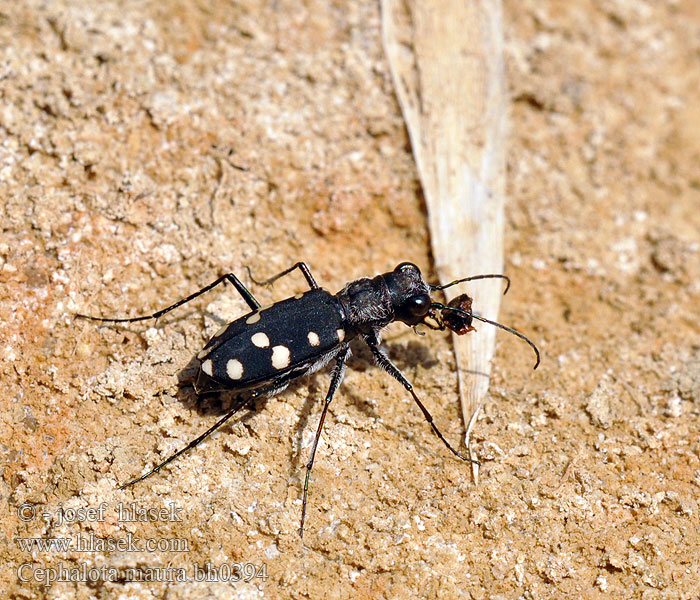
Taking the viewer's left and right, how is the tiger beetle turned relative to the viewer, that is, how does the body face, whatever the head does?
facing away from the viewer and to the right of the viewer

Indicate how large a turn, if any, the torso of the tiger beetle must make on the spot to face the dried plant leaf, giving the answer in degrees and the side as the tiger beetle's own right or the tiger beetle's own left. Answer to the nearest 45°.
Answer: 0° — it already faces it
